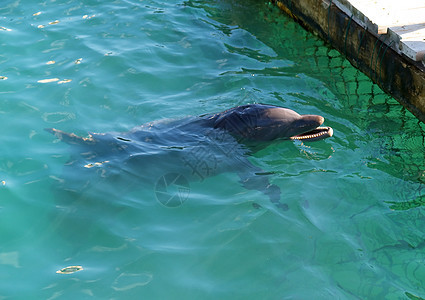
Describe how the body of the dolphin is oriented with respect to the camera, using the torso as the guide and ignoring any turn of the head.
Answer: to the viewer's right
